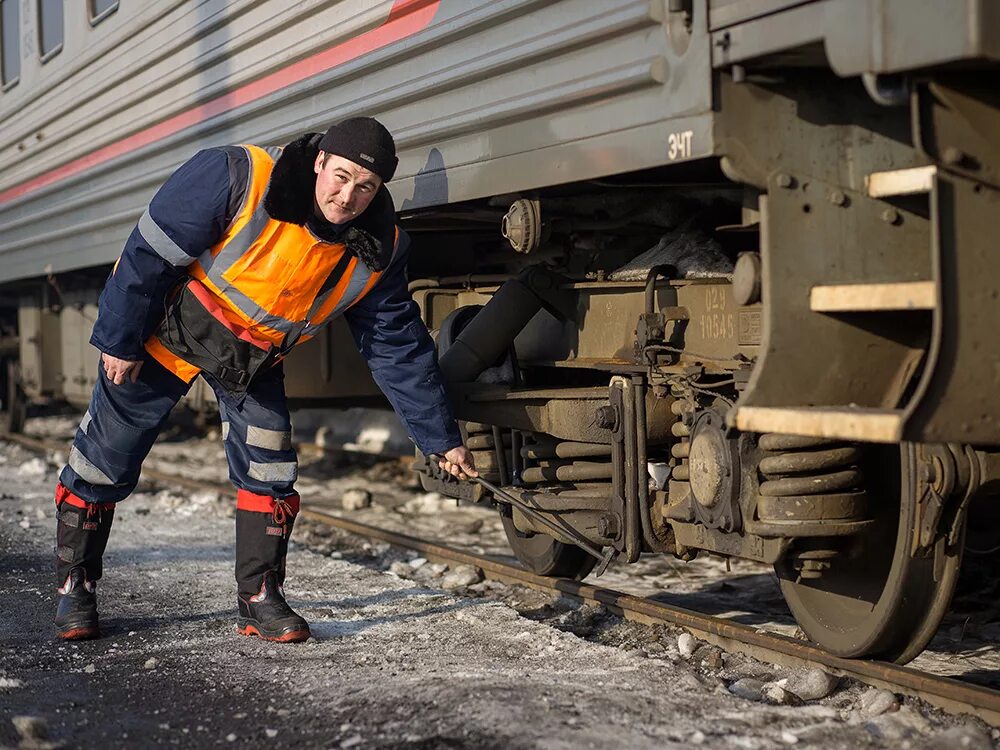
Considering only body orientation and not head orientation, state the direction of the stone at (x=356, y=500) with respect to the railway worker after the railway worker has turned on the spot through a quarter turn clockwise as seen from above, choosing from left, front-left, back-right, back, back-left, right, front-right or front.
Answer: back-right

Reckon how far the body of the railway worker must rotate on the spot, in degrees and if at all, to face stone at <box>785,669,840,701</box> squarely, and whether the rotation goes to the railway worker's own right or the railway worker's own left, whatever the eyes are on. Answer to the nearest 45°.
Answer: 0° — they already face it

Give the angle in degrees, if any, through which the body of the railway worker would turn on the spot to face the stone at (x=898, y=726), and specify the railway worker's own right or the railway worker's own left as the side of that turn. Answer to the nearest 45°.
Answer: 0° — they already face it

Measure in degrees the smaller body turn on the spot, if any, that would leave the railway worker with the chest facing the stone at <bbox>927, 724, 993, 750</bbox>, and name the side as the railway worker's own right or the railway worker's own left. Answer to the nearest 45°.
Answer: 0° — they already face it

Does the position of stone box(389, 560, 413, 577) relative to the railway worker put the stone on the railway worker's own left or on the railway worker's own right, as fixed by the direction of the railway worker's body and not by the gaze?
on the railway worker's own left

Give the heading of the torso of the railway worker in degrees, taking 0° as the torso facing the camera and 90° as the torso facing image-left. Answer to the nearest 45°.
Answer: approximately 315°

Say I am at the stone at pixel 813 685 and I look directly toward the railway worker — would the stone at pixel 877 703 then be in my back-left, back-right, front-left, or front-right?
back-left

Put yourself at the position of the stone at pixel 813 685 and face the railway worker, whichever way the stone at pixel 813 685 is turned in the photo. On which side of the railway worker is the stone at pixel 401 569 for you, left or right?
right

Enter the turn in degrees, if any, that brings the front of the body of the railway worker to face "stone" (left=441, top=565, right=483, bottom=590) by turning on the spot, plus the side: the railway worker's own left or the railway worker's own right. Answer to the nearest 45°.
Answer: approximately 90° to the railway worker's own left
